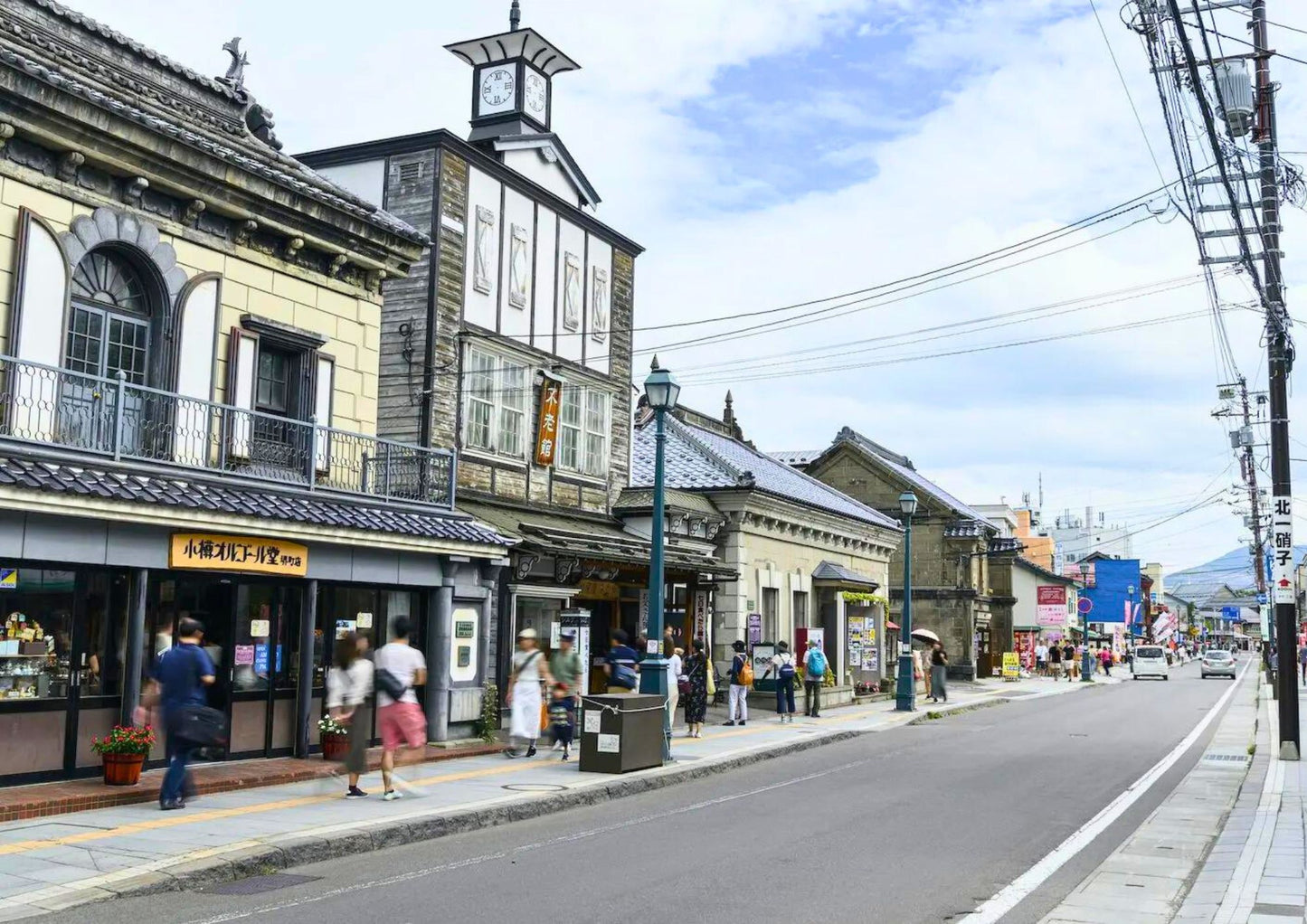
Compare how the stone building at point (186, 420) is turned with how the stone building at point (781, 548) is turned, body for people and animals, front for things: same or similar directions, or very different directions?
same or similar directions

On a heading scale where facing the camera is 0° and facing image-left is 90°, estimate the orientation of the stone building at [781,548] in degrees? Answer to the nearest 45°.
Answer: approximately 315°

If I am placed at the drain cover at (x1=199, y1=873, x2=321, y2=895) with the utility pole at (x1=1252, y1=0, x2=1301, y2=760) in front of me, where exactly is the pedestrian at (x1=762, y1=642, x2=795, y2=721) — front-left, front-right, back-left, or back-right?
front-left

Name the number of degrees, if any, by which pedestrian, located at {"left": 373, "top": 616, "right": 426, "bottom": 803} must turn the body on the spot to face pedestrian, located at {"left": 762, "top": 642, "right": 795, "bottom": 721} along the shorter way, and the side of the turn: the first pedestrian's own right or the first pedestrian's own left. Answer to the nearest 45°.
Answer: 0° — they already face them

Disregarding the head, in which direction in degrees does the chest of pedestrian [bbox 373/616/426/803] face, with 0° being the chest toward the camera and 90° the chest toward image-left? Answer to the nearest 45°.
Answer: approximately 225°

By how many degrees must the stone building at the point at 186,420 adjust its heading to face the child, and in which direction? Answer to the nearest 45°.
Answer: approximately 45° to its left

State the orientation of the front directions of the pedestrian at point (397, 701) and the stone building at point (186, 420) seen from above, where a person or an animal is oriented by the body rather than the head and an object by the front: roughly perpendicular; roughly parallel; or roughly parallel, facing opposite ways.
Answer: roughly perpendicular

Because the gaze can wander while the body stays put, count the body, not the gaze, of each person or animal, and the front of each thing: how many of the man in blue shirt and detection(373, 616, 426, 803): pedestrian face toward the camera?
0

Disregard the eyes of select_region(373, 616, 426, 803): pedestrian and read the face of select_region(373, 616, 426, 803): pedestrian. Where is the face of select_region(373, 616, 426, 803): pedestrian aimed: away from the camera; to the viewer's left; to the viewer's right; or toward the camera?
away from the camera

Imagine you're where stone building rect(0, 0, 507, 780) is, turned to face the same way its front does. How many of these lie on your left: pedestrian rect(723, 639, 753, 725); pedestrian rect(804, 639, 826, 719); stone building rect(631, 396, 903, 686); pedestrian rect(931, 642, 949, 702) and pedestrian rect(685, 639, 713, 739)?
5

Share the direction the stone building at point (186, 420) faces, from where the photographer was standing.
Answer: facing the viewer and to the right of the viewer

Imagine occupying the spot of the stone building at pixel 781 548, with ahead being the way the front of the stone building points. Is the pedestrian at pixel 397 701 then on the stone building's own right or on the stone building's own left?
on the stone building's own right

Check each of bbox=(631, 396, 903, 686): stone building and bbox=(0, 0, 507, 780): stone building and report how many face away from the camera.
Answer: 0

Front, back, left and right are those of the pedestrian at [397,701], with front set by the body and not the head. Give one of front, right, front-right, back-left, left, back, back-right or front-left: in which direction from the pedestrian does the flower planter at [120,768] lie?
back-left
